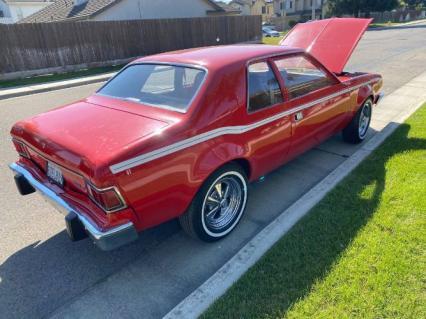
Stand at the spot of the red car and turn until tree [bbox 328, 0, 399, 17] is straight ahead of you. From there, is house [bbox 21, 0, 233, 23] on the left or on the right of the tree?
left

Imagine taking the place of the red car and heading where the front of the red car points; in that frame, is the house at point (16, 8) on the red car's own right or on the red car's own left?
on the red car's own left

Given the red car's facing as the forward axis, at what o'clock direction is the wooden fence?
The wooden fence is roughly at 10 o'clock from the red car.

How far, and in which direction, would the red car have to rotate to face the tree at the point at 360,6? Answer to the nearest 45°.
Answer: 0° — it already faces it

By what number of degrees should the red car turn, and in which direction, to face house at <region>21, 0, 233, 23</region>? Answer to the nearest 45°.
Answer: approximately 45° to its left

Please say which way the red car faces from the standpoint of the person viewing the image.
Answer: facing away from the viewer and to the right of the viewer

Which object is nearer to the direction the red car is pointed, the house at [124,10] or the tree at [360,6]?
the tree

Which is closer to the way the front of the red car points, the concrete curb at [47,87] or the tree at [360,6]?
the tree

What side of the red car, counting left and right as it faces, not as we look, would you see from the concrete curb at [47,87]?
left
